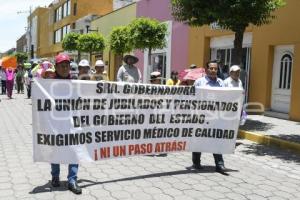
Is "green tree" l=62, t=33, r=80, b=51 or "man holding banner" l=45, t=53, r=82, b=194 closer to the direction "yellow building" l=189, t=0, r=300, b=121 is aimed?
the man holding banner

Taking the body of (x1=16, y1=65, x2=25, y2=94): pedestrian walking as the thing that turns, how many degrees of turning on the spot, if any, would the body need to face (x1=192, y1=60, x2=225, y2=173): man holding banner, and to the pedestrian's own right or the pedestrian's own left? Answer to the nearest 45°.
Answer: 0° — they already face them

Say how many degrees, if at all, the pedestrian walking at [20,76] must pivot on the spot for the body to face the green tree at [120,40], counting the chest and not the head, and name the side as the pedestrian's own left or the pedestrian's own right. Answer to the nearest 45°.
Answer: approximately 90° to the pedestrian's own left

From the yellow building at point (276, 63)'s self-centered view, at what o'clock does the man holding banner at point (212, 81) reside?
The man holding banner is roughly at 11 o'clock from the yellow building.

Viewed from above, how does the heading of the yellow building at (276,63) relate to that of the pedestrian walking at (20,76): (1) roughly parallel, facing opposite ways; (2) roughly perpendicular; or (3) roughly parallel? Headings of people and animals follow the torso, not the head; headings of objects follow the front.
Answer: roughly perpendicular

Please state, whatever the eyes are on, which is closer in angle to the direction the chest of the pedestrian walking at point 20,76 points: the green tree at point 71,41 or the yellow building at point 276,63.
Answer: the yellow building

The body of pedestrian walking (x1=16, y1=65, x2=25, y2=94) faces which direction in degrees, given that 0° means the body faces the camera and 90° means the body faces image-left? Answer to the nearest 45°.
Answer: approximately 0°

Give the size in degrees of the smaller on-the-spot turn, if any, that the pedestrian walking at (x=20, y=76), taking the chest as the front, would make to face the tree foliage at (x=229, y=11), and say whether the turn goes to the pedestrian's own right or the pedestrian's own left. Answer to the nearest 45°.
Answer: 0° — they already face it

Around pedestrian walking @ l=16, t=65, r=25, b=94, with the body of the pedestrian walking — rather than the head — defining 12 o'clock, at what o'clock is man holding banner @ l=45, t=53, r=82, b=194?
The man holding banner is roughly at 12 o'clock from the pedestrian walking.
